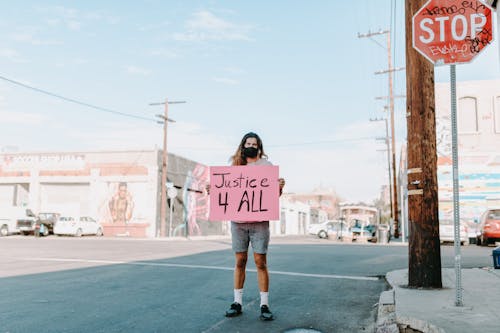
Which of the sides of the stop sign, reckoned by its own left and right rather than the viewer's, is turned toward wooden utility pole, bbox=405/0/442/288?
back

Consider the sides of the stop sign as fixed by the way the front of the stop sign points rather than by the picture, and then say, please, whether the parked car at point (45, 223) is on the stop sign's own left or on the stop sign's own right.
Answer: on the stop sign's own right

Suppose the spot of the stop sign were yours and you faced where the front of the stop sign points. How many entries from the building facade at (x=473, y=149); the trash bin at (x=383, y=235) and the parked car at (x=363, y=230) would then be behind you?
3

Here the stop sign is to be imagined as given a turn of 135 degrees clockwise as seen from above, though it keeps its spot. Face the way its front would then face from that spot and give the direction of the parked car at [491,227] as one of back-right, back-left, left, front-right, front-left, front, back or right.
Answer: front-right

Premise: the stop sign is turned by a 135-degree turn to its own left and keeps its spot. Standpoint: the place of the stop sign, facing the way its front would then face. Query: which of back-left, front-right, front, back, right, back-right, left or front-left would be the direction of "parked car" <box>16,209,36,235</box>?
left

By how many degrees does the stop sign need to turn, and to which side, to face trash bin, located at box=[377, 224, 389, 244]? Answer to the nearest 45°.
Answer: approximately 180°

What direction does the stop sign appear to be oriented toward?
toward the camera

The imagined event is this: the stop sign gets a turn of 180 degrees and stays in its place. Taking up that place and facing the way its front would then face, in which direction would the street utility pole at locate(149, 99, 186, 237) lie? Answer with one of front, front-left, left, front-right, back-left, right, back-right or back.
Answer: front-left

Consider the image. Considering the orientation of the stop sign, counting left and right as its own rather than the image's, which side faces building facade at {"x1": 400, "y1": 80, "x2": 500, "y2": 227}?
back

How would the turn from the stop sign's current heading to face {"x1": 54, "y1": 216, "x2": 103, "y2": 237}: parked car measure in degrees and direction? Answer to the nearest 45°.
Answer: approximately 135° to its right

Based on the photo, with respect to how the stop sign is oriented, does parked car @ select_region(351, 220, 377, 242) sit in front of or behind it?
behind

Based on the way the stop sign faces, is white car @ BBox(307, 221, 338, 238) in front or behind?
behind
